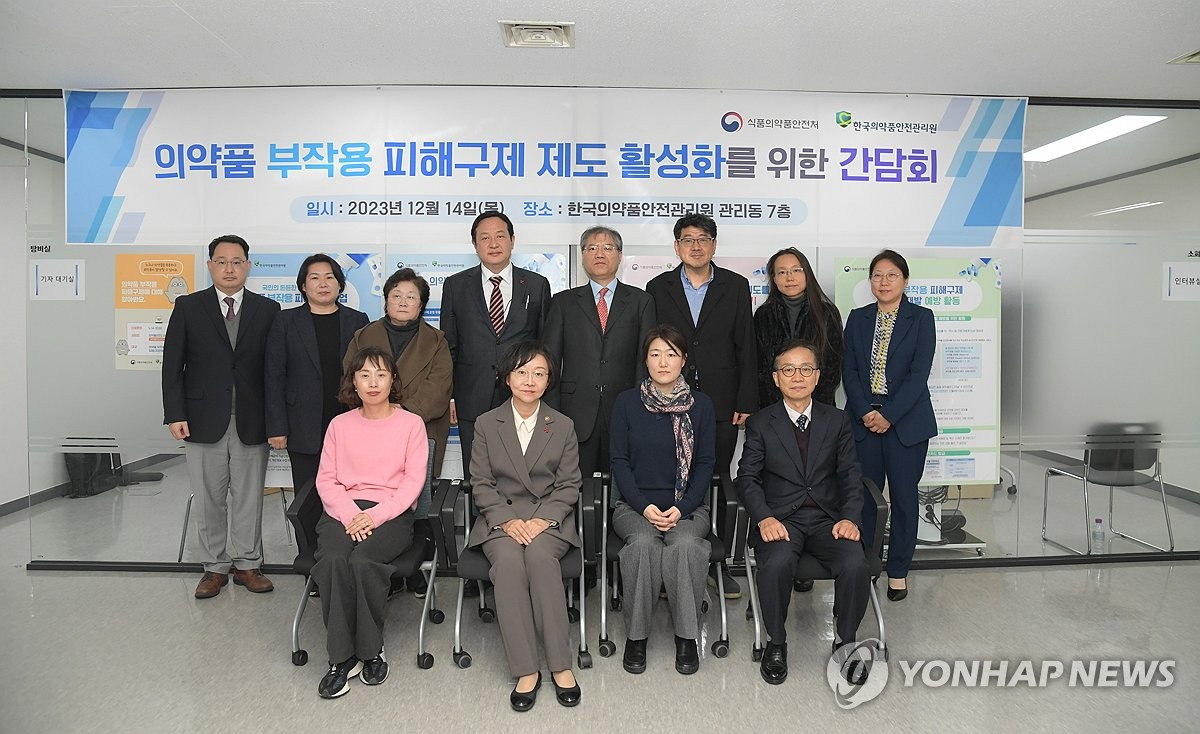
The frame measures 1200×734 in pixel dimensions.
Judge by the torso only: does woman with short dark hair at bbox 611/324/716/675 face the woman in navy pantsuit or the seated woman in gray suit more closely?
the seated woman in gray suit

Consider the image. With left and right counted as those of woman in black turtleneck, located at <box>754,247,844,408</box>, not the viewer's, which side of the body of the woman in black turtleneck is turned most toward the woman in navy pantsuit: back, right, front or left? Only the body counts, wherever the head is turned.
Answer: left

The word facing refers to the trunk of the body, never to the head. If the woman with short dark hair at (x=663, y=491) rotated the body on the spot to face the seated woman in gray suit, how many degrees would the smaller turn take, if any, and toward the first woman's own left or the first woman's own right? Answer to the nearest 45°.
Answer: approximately 90° to the first woman's own right

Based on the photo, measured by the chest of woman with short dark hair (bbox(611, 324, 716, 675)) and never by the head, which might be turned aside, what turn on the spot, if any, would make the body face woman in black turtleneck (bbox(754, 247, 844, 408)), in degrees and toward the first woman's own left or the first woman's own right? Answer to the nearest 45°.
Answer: approximately 135° to the first woman's own left

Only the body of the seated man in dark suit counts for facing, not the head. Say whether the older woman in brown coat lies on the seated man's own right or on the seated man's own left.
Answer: on the seated man's own right

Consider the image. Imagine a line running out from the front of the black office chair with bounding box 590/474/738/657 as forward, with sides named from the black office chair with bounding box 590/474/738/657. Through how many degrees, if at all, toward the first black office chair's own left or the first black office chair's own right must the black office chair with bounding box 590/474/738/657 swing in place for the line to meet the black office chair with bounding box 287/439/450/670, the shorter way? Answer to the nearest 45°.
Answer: approximately 90° to the first black office chair's own right

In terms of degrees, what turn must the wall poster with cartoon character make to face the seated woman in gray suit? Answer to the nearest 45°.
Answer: approximately 45° to its left
